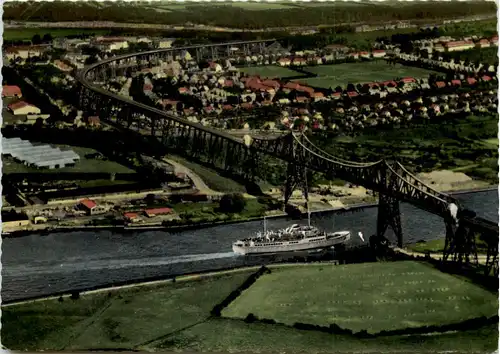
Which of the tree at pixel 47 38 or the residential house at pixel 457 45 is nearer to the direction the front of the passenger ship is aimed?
the residential house

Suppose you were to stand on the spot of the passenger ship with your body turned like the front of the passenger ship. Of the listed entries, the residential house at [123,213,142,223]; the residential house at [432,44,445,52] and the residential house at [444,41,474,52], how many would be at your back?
1

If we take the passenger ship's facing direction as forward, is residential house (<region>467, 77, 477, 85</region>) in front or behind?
in front

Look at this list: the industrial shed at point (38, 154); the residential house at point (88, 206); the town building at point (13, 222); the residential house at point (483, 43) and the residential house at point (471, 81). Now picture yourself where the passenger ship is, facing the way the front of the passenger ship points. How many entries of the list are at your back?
3

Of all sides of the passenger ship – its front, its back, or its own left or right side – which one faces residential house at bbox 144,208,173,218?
back

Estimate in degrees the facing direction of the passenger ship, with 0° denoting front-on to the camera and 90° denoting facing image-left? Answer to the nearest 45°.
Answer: approximately 270°

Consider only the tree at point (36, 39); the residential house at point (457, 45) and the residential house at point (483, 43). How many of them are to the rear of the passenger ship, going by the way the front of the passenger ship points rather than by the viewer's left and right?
1

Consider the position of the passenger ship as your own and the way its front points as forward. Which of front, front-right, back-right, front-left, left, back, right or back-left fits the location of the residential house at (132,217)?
back
